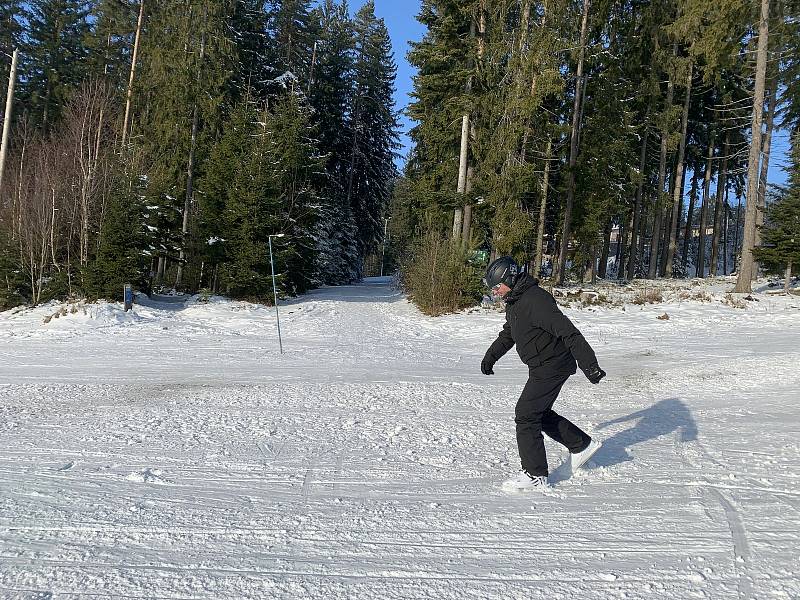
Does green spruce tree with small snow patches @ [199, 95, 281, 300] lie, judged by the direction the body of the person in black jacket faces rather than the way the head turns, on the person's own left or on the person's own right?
on the person's own right

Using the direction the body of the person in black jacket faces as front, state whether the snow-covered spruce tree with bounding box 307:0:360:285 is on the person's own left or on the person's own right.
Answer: on the person's own right

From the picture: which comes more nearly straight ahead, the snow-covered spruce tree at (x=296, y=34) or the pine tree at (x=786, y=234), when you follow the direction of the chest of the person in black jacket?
the snow-covered spruce tree

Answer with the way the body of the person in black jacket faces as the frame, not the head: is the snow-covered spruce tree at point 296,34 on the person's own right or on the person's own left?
on the person's own right

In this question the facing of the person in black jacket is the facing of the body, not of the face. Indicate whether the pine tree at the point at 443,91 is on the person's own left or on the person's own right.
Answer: on the person's own right

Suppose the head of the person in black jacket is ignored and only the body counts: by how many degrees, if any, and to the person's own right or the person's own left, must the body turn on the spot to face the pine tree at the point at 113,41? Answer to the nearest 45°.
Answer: approximately 45° to the person's own right

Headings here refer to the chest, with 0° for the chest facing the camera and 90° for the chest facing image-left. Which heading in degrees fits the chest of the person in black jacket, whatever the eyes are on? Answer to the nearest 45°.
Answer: approximately 90°

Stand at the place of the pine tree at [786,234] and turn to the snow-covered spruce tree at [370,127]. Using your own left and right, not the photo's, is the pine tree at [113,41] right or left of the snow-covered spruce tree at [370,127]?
left

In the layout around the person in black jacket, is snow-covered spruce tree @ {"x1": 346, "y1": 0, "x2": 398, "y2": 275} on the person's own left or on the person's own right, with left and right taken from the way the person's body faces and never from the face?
on the person's own right
